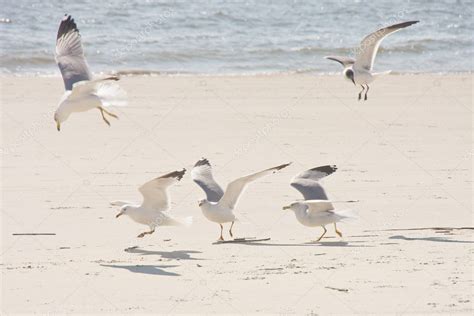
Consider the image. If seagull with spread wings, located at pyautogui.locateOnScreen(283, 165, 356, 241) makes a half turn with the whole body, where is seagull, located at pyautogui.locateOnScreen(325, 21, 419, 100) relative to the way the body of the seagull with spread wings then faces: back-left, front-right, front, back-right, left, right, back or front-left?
left

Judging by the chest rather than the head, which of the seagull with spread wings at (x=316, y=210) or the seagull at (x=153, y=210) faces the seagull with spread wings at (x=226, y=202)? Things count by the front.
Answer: the seagull with spread wings at (x=316, y=210)

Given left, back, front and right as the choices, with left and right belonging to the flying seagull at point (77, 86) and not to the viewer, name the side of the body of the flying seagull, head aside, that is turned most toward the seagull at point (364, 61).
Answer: back

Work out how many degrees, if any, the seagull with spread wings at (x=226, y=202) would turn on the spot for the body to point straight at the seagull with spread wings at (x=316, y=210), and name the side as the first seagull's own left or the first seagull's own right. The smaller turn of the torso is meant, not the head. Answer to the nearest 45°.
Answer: approximately 135° to the first seagull's own left

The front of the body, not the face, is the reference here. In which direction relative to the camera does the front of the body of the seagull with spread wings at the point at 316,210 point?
to the viewer's left

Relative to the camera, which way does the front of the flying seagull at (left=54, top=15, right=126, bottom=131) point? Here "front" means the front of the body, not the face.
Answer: to the viewer's left

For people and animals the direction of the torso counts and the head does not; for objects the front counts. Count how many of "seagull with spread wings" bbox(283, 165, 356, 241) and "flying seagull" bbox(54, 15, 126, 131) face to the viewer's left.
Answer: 2

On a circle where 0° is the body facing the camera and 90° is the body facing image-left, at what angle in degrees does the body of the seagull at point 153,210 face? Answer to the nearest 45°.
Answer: approximately 90°

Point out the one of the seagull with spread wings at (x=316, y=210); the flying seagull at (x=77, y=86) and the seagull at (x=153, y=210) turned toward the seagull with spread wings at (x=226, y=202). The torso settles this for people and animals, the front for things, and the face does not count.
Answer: the seagull with spread wings at (x=316, y=210)

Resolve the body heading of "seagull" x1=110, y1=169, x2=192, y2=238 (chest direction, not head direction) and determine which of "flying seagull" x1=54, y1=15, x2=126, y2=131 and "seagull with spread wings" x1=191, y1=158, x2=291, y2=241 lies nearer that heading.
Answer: the flying seagull

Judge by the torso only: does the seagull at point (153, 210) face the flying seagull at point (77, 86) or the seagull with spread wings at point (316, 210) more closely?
the flying seagull
